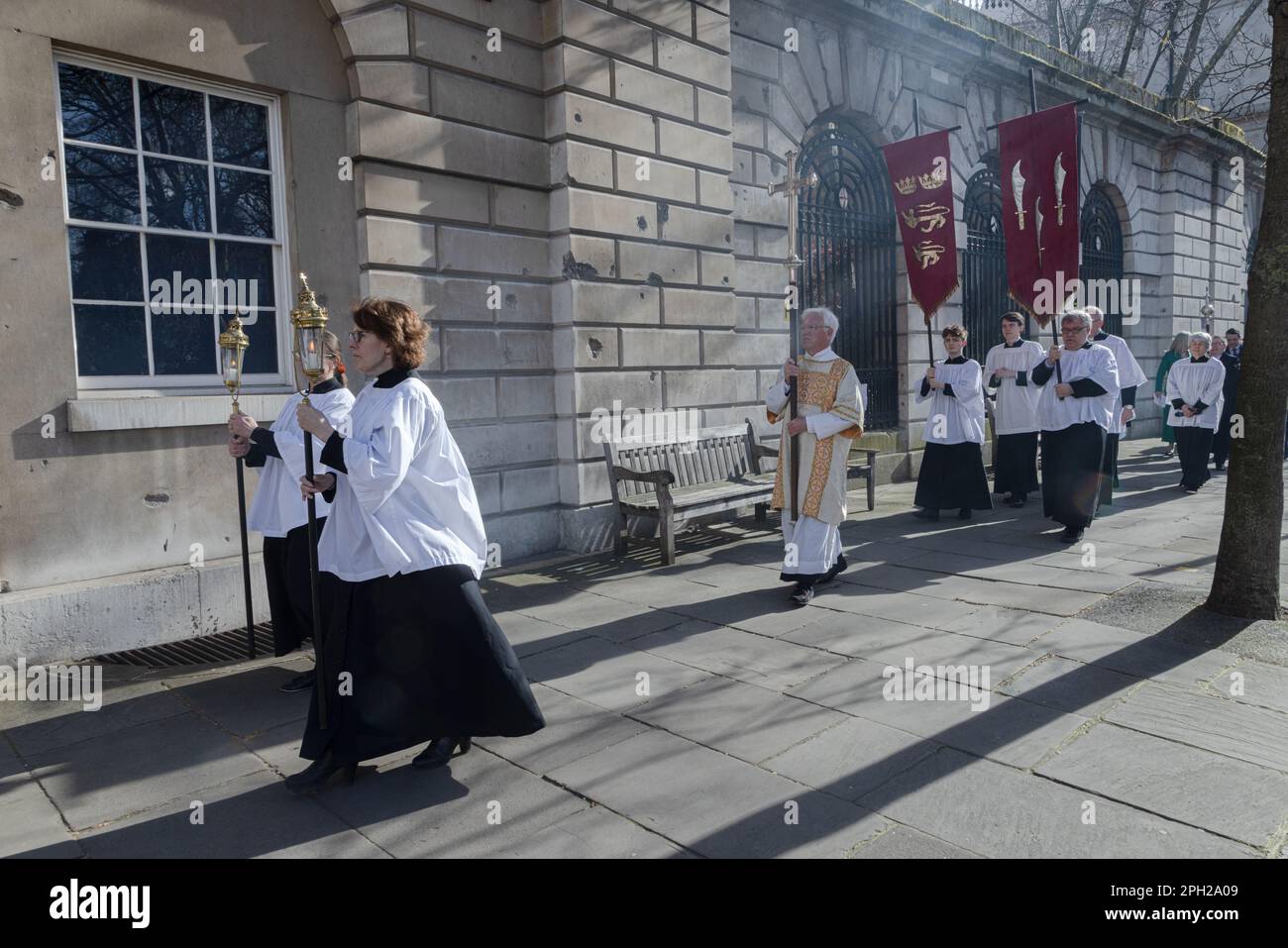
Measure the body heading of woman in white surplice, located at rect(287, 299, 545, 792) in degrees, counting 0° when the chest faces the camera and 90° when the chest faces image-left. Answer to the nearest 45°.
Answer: approximately 90°

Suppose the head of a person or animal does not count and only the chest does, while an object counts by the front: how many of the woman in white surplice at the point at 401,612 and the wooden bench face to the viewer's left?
1

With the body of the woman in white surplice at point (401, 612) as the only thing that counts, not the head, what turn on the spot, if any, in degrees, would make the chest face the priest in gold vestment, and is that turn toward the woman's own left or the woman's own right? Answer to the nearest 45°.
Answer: approximately 135° to the woman's own right

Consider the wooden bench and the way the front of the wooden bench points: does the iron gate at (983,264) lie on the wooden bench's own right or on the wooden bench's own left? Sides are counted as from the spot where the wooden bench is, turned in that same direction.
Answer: on the wooden bench's own left

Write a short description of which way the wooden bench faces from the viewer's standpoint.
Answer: facing the viewer and to the right of the viewer

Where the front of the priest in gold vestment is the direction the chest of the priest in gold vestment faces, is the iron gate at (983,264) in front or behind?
behind

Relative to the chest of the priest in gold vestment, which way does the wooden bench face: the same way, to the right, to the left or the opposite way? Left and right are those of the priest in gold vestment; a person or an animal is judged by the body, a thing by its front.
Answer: to the left

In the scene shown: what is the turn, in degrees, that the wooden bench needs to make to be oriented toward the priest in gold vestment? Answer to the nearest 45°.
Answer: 0° — it already faces them

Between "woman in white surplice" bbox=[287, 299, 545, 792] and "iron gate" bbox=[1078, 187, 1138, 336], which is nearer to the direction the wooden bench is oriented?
the woman in white surplice

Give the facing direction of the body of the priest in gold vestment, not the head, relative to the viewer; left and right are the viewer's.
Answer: facing the viewer and to the left of the viewer

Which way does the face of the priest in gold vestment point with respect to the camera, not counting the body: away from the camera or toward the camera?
toward the camera

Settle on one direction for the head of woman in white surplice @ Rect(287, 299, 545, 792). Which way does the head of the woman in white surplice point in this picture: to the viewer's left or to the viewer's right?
to the viewer's left

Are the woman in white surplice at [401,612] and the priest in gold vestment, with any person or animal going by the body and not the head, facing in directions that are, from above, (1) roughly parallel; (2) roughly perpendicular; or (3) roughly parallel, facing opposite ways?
roughly parallel

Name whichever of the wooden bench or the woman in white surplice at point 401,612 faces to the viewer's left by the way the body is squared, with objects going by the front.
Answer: the woman in white surplice
